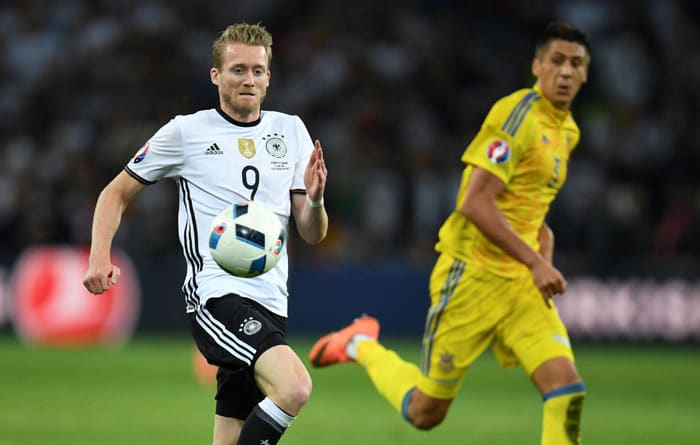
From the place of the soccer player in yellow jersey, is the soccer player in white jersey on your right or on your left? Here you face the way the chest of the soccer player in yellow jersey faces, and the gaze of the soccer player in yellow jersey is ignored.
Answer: on your right

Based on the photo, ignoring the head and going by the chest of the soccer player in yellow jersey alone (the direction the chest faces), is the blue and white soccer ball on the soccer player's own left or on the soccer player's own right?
on the soccer player's own right
